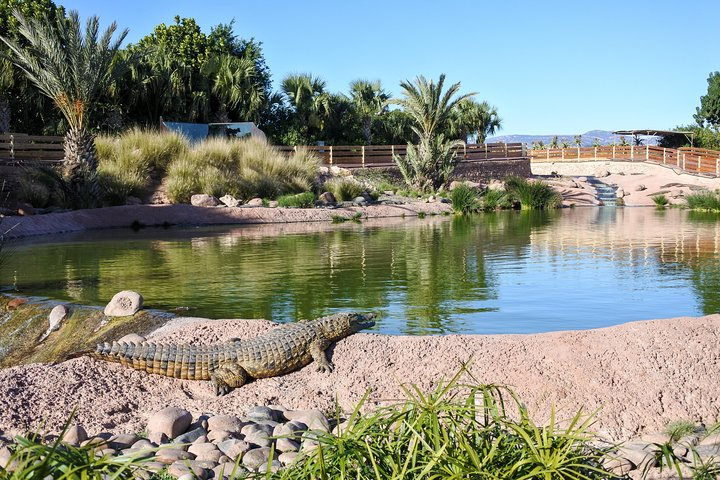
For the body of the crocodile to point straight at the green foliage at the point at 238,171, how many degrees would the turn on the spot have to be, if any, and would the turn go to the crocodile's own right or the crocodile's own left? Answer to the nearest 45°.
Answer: approximately 45° to the crocodile's own left

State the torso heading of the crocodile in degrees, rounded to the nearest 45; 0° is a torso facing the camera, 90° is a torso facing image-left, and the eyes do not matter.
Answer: approximately 225°

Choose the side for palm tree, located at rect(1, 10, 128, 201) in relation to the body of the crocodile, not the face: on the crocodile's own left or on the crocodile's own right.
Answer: on the crocodile's own left

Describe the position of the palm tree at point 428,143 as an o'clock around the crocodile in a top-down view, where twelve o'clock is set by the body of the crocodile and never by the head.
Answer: The palm tree is roughly at 11 o'clock from the crocodile.

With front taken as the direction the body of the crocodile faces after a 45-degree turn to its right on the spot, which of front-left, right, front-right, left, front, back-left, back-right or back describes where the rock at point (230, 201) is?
left

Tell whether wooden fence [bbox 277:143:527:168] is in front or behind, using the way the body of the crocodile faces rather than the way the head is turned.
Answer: in front

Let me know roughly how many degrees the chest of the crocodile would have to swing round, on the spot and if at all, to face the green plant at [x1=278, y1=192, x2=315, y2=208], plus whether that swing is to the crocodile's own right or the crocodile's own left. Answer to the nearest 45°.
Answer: approximately 45° to the crocodile's own left

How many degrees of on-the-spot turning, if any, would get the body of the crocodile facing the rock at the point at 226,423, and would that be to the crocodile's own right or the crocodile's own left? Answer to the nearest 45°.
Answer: approximately 135° to the crocodile's own right

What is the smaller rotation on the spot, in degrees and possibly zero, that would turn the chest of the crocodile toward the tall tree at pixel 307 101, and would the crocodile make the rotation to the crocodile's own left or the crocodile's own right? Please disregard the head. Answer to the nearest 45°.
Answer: approximately 45° to the crocodile's own left

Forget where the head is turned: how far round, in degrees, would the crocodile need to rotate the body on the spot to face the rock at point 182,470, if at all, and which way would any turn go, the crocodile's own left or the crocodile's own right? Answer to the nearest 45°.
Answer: approximately 135° to the crocodile's own right

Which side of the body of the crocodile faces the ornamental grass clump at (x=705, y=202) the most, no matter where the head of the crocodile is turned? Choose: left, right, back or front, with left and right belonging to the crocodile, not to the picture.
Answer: front

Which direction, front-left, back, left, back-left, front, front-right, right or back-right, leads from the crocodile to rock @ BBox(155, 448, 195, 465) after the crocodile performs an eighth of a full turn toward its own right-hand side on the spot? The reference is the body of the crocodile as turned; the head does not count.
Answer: right

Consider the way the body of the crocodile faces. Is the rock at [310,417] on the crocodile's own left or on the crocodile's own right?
on the crocodile's own right

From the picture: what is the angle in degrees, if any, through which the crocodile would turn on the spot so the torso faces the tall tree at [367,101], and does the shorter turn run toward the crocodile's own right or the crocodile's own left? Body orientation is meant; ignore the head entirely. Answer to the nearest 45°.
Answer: approximately 45° to the crocodile's own left
